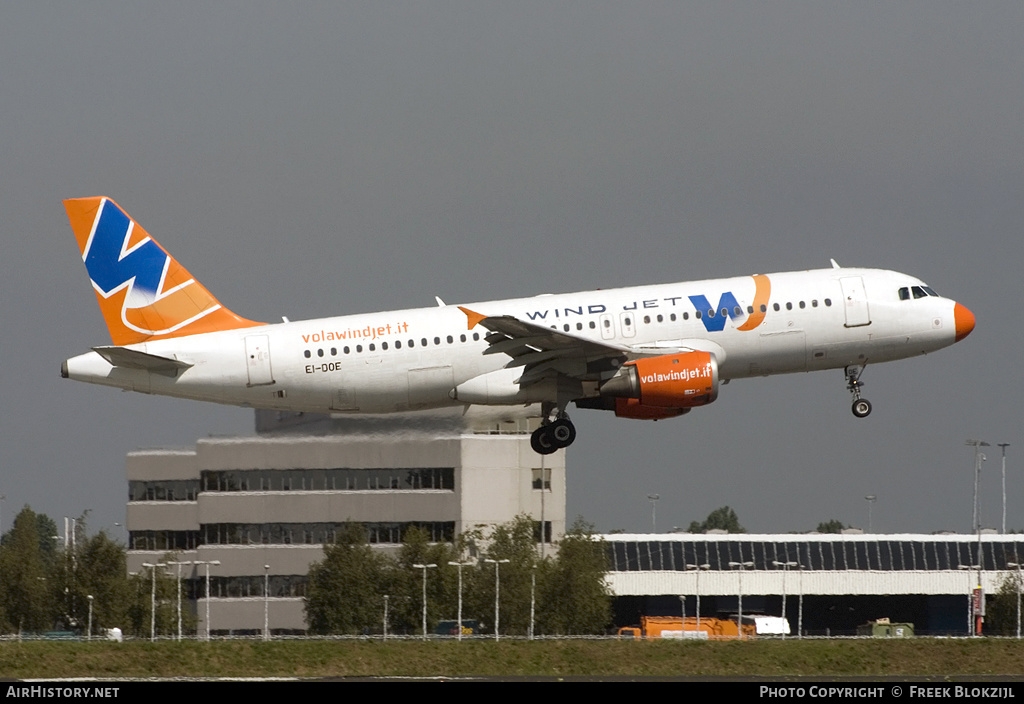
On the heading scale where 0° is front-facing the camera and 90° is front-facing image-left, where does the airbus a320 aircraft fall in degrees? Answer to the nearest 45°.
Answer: approximately 270°
